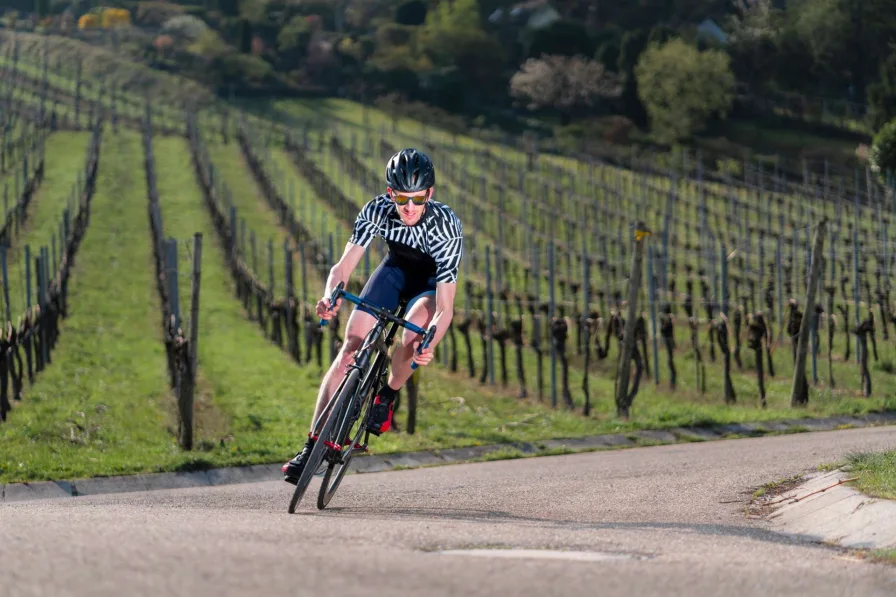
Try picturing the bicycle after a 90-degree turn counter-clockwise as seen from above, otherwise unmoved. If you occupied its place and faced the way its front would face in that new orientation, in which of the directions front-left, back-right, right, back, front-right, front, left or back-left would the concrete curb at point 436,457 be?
left

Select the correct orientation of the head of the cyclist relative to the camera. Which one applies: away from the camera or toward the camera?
toward the camera

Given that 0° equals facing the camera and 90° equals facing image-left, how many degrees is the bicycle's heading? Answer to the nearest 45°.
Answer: approximately 0°

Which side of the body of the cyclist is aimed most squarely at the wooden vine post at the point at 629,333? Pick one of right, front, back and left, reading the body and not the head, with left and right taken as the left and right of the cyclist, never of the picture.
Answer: back

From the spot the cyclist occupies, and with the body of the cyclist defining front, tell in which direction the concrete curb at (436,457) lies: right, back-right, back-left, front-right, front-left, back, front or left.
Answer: back

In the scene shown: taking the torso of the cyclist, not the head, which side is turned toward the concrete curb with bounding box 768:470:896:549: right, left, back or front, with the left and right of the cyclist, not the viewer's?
left

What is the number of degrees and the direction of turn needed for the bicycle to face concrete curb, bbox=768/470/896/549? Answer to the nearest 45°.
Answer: approximately 90° to its left

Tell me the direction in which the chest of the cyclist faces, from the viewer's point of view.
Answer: toward the camera
